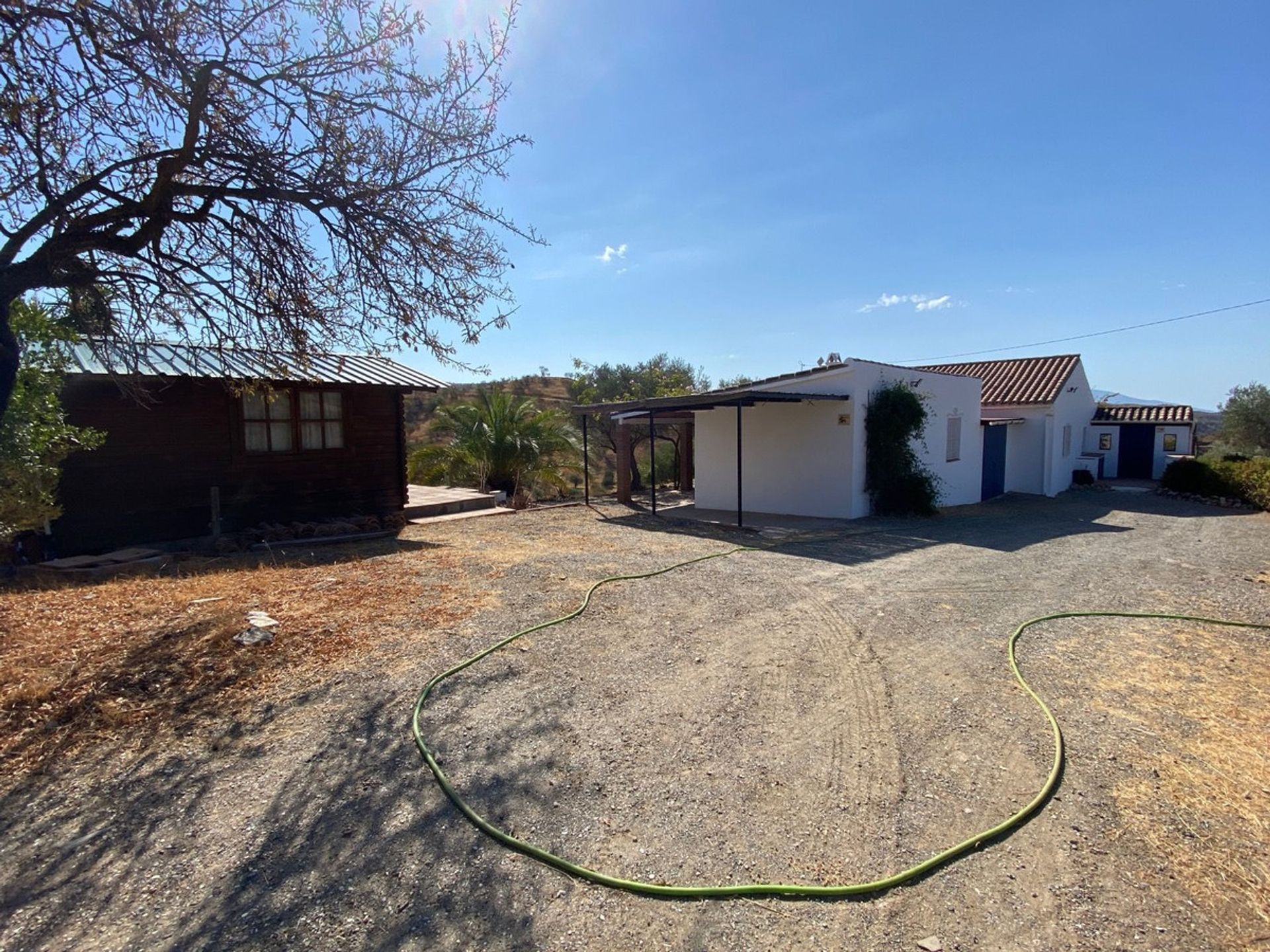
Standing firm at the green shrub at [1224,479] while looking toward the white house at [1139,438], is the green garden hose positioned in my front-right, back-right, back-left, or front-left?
back-left

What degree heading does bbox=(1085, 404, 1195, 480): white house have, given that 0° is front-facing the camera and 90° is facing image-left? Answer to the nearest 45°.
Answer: approximately 0°

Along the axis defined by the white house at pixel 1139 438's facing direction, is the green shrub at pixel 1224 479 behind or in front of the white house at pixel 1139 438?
in front

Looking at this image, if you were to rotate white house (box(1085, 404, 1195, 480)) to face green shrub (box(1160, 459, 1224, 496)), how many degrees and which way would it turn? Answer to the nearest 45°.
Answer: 0° — it already faces it

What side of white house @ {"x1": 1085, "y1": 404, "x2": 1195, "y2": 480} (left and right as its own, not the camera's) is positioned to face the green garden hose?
front

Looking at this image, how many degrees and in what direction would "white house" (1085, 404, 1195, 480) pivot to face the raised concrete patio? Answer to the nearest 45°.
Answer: approximately 45° to its right

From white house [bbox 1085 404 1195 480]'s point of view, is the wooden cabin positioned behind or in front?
in front

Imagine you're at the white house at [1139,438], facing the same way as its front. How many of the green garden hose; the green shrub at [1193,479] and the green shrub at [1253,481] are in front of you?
3

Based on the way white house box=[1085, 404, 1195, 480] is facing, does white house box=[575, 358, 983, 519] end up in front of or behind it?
in front
